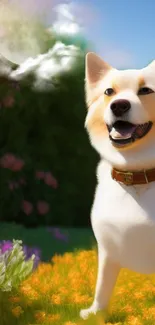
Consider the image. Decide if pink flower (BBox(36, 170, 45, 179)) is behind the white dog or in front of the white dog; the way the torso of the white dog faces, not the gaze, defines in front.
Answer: behind

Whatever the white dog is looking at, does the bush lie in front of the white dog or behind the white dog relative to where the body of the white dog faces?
behind

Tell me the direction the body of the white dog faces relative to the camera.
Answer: toward the camera

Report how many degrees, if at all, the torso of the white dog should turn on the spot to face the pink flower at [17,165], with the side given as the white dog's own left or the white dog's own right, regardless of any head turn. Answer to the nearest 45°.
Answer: approximately 135° to the white dog's own right
